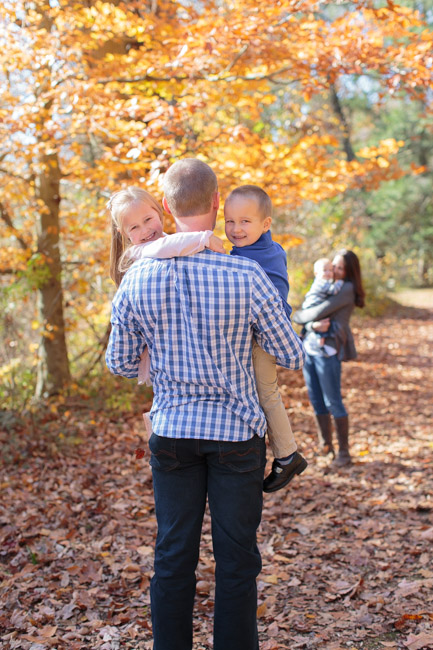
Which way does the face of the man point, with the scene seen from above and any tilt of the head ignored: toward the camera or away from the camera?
away from the camera

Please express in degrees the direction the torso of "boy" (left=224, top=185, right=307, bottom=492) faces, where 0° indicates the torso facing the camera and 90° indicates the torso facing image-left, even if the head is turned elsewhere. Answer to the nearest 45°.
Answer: approximately 45°

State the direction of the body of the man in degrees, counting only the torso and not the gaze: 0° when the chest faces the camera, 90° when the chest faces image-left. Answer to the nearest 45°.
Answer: approximately 180°

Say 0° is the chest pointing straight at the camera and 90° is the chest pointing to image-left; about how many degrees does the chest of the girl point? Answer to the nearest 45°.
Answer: approximately 315°

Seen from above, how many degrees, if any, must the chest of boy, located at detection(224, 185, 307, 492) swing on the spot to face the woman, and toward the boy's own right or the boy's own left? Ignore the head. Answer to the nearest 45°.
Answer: approximately 135° to the boy's own right

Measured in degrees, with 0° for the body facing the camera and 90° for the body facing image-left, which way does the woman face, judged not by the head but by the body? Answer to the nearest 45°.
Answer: approximately 45°
